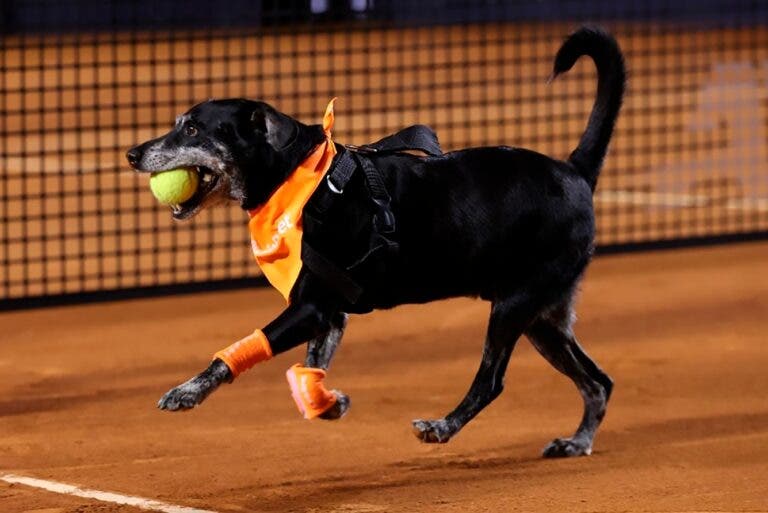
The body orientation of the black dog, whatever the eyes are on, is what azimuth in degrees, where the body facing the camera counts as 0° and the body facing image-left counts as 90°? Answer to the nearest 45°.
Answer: approximately 90°
